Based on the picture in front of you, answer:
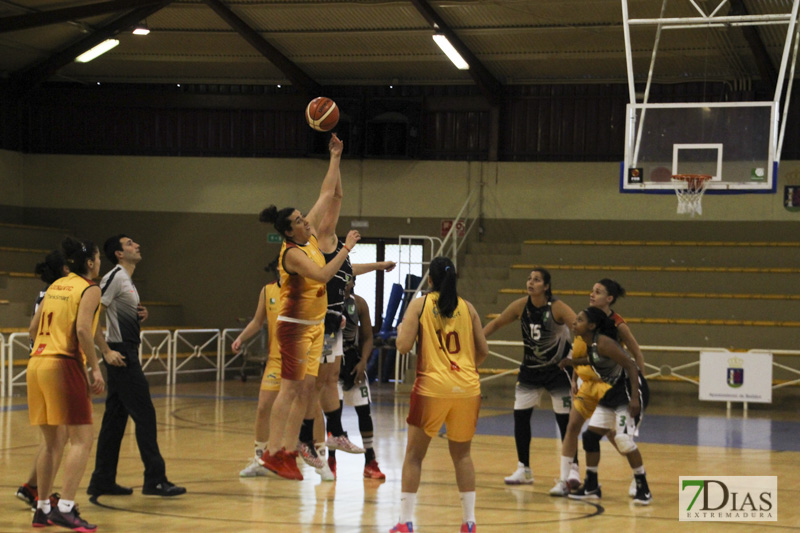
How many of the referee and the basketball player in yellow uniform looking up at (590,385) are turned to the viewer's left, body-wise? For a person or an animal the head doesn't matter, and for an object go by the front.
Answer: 1

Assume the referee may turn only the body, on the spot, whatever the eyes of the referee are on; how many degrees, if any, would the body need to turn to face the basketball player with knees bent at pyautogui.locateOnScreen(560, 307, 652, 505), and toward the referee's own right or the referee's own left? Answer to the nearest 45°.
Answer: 0° — they already face them

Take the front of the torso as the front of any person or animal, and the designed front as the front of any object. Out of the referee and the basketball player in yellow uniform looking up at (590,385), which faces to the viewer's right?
the referee

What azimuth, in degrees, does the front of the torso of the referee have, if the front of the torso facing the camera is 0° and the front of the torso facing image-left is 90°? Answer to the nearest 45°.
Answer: approximately 270°

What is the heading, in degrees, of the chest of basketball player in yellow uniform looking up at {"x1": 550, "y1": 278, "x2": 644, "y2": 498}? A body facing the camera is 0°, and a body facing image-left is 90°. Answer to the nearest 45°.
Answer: approximately 90°

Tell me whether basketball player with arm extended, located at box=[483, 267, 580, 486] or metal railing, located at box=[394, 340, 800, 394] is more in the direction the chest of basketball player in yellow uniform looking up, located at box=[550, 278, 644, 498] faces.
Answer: the basketball player with arm extended

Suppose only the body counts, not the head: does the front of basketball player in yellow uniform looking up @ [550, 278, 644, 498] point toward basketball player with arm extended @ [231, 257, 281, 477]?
yes

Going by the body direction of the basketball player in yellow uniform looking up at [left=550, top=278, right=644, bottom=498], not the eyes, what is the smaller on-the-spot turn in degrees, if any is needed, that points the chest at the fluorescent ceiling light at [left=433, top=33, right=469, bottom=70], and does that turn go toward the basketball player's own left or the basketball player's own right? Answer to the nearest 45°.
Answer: approximately 90° to the basketball player's own right

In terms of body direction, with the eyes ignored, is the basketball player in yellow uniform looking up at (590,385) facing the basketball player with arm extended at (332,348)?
yes
